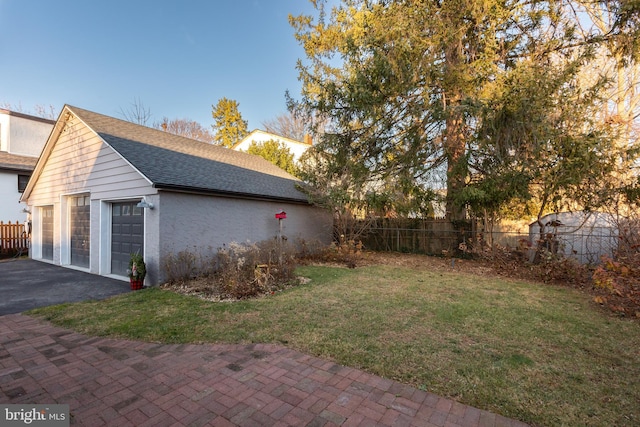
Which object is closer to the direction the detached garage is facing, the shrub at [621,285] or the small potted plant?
the small potted plant

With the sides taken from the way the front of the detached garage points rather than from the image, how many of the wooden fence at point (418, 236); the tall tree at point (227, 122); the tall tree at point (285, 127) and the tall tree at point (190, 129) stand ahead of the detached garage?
0

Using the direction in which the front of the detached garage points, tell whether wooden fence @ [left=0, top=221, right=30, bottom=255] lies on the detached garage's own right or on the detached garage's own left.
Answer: on the detached garage's own right

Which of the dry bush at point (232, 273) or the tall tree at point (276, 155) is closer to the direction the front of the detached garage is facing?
the dry bush

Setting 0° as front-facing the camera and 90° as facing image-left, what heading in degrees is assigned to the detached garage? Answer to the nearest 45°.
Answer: approximately 45°

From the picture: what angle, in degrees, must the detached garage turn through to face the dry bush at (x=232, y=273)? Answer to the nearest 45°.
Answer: approximately 90° to its left

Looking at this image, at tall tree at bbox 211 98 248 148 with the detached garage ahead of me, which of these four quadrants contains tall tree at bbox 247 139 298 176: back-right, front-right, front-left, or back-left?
front-left

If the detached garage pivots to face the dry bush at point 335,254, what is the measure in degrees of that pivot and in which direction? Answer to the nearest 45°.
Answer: approximately 135° to its left

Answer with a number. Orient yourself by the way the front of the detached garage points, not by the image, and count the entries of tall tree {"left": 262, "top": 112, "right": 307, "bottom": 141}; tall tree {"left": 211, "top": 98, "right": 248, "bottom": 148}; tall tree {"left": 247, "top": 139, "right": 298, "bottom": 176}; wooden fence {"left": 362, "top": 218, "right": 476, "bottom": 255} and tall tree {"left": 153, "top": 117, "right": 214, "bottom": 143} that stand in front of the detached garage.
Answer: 0

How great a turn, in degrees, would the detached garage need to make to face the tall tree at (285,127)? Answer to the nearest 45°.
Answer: approximately 180°

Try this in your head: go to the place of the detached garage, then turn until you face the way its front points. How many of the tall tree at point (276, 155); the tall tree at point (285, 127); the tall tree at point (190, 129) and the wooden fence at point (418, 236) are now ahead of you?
0

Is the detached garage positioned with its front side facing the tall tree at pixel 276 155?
no

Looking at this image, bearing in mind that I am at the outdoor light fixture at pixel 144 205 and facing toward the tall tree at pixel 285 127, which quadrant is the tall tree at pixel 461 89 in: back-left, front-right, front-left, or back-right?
front-right
